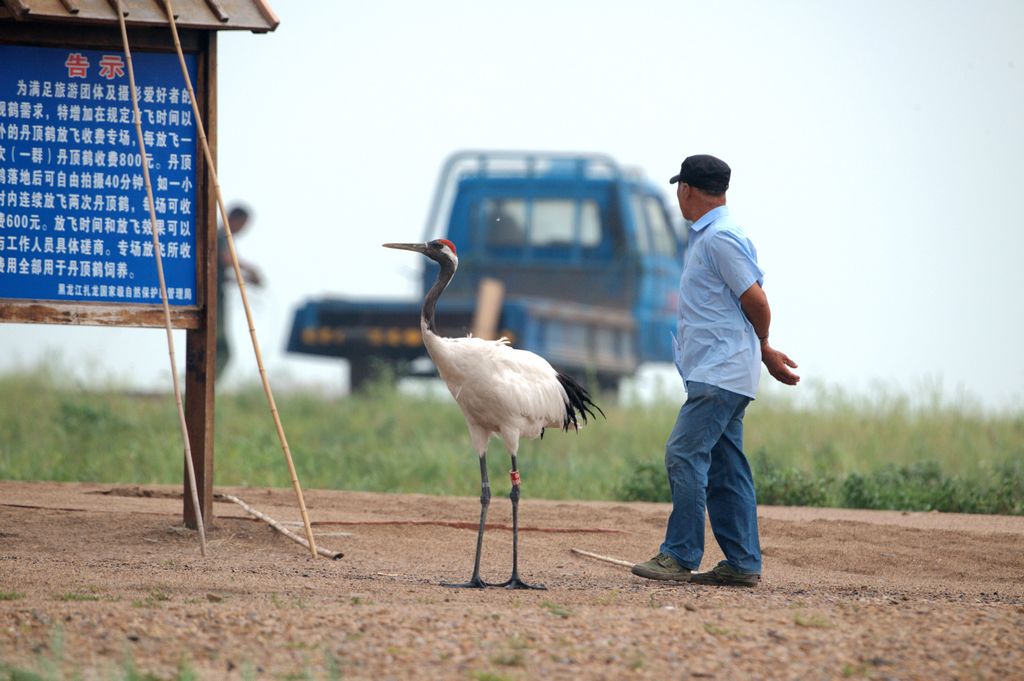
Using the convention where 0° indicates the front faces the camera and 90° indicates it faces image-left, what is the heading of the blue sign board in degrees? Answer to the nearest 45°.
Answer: approximately 0°

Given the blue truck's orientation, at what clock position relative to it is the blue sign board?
The blue sign board is roughly at 5 o'clock from the blue truck.

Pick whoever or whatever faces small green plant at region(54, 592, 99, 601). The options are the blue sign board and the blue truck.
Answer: the blue sign board

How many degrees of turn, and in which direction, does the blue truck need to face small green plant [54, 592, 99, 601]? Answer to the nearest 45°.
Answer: approximately 135° to its right

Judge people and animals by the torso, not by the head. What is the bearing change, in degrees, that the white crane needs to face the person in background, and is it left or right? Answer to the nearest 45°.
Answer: approximately 90° to its right

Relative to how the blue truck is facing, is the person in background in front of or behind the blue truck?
behind

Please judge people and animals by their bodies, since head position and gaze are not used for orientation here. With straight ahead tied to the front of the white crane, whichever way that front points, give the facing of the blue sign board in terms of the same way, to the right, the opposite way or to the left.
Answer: to the left

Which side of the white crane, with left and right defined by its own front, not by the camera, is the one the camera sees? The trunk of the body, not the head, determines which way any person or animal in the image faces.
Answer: left
